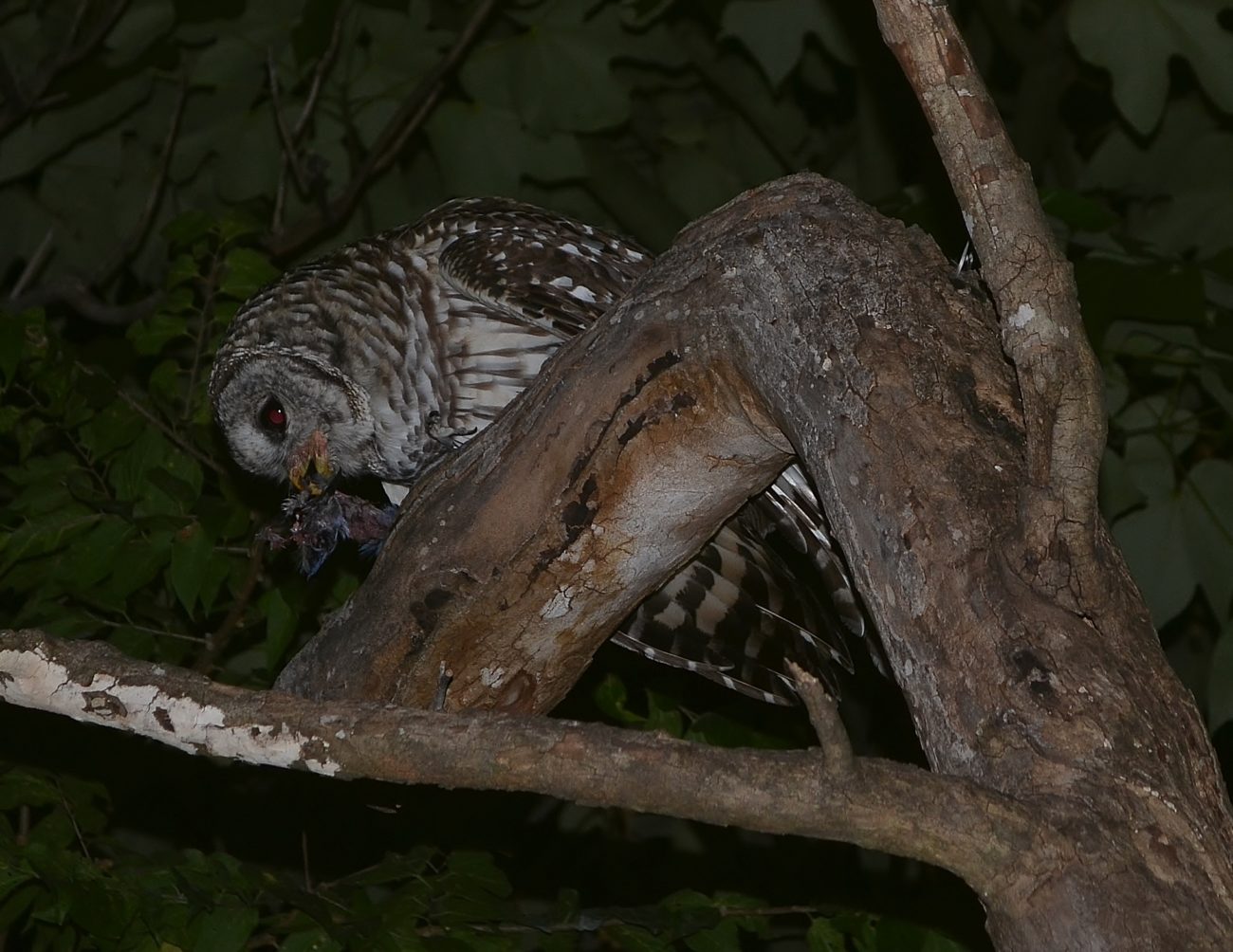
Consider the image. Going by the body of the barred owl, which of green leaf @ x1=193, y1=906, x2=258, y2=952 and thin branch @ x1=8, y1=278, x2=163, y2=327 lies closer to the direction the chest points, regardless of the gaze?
the thin branch

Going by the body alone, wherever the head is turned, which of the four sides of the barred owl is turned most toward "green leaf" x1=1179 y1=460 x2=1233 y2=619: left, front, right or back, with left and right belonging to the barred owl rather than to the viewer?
back

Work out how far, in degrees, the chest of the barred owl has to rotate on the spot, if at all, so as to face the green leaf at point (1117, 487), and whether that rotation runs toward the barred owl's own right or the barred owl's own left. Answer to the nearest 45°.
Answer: approximately 180°

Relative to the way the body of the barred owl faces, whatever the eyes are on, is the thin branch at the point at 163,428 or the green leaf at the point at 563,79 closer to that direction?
the thin branch

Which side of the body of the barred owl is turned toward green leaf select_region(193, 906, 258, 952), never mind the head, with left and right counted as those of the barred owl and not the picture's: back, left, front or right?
left

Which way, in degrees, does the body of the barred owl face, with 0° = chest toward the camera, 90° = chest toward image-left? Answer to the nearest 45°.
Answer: approximately 90°

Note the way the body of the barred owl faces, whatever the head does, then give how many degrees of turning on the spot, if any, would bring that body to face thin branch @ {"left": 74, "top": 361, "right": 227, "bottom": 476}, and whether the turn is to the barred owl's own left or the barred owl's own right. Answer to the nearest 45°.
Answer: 0° — it already faces it

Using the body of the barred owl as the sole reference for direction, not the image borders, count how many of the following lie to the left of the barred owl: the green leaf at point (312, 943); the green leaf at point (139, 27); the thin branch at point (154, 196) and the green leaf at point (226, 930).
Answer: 2

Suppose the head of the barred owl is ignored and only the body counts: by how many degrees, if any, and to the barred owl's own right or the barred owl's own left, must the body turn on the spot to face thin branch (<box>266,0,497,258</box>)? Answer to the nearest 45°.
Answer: approximately 90° to the barred owl's own right

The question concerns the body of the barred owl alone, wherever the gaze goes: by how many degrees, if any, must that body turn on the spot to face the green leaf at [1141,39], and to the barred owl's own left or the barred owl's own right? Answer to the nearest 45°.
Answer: approximately 180°

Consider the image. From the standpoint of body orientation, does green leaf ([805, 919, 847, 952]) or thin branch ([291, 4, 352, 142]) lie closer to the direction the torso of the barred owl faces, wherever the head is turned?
the thin branch

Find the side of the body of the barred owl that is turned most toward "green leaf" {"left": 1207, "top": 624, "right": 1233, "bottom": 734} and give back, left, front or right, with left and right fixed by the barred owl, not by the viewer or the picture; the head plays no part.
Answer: back

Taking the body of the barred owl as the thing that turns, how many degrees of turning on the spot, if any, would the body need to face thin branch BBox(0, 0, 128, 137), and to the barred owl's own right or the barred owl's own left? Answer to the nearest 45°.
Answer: approximately 45° to the barred owl's own right
